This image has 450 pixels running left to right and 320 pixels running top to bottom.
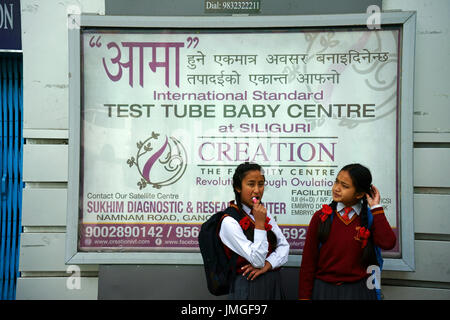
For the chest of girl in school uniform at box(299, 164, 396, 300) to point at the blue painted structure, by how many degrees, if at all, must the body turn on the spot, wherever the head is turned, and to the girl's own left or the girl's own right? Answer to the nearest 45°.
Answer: approximately 90° to the girl's own right

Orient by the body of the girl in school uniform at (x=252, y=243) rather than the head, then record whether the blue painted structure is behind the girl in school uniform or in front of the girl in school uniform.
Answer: behind

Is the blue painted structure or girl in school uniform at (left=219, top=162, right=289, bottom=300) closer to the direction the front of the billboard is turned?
the girl in school uniform

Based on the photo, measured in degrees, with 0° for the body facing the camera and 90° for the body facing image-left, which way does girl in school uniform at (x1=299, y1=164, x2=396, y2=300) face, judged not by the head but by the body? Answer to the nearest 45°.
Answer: approximately 0°

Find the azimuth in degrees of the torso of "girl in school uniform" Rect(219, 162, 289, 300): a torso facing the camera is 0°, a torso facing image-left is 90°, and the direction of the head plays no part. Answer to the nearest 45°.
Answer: approximately 315°

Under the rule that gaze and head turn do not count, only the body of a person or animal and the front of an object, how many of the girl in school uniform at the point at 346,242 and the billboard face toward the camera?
2

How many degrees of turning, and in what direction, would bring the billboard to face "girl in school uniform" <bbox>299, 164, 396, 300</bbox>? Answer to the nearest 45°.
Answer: approximately 45° to its left

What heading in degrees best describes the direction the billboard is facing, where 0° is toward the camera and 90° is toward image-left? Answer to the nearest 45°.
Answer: approximately 0°

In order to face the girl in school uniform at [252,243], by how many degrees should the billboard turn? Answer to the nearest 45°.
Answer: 0° — it already faces them
